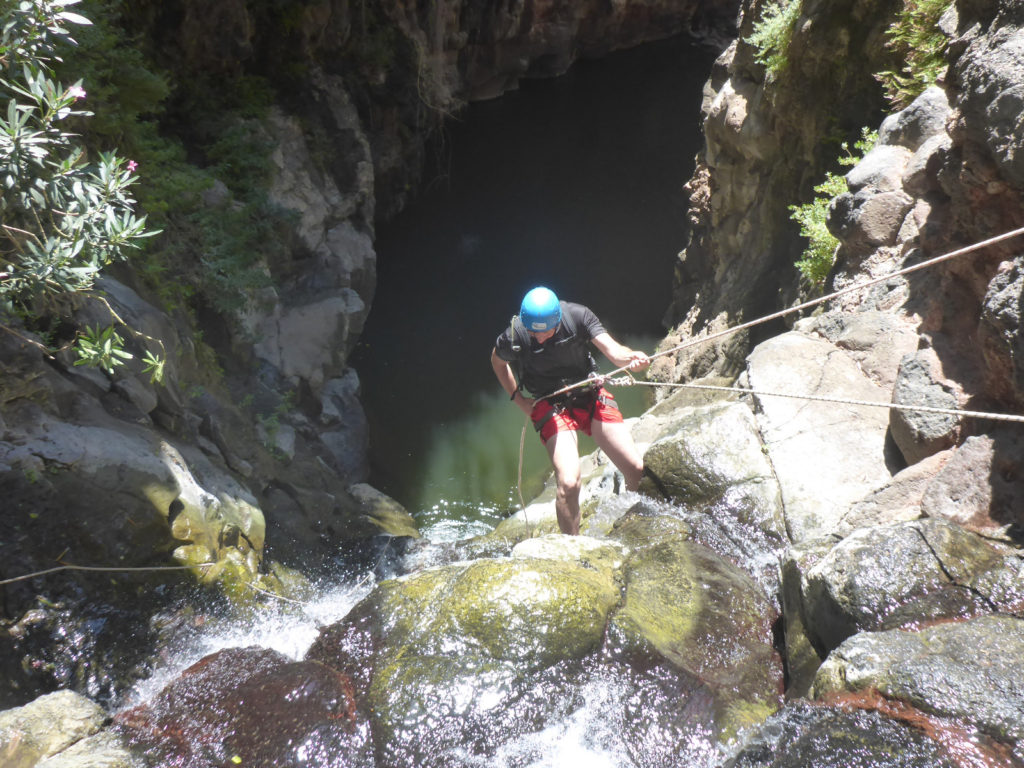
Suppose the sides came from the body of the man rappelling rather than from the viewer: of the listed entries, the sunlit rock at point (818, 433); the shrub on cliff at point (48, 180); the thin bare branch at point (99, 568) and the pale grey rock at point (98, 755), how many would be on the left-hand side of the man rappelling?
1

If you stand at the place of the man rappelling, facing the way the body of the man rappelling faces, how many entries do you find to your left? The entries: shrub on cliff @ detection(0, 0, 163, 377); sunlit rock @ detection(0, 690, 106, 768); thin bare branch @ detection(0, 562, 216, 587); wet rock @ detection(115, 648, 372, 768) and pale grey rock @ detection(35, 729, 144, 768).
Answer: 0

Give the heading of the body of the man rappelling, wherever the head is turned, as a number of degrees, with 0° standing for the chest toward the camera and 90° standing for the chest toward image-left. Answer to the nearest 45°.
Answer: approximately 0°

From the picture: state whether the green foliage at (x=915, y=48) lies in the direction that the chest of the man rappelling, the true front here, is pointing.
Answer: no

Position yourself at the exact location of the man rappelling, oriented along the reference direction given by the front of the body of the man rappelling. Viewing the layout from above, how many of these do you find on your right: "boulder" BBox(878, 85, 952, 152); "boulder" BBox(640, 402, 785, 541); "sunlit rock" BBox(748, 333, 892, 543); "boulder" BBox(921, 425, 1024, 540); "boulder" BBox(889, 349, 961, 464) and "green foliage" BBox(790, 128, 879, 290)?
0

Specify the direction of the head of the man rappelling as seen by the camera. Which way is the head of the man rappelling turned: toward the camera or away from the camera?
toward the camera

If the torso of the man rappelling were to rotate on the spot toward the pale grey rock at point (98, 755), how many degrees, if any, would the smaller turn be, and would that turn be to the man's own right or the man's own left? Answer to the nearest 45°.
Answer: approximately 45° to the man's own right

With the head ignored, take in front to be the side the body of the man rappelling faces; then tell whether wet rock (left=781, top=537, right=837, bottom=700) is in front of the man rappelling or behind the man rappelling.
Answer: in front

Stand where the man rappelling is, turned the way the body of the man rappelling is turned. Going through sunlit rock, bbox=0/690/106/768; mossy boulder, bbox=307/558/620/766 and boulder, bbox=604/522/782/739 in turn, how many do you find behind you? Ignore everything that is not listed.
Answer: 0

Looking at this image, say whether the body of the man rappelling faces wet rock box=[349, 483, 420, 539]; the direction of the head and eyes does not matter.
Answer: no

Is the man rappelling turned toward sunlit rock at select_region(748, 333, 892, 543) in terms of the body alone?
no

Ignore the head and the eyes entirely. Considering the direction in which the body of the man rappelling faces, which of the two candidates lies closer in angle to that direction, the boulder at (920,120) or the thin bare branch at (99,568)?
the thin bare branch

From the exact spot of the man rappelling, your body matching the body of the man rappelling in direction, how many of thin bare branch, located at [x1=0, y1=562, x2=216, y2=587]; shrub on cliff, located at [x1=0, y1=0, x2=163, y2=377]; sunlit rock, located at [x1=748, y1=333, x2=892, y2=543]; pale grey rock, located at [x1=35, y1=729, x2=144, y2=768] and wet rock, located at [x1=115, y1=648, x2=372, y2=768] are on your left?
1
